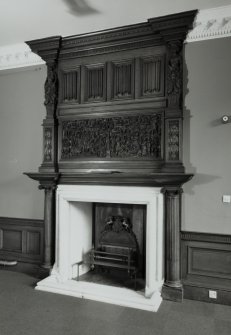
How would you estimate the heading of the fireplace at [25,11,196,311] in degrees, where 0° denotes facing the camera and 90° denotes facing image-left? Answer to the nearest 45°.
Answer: approximately 45°

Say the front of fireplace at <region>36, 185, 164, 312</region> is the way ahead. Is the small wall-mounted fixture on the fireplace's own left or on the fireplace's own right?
on the fireplace's own left

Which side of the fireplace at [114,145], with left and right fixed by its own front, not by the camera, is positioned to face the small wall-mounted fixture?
left
